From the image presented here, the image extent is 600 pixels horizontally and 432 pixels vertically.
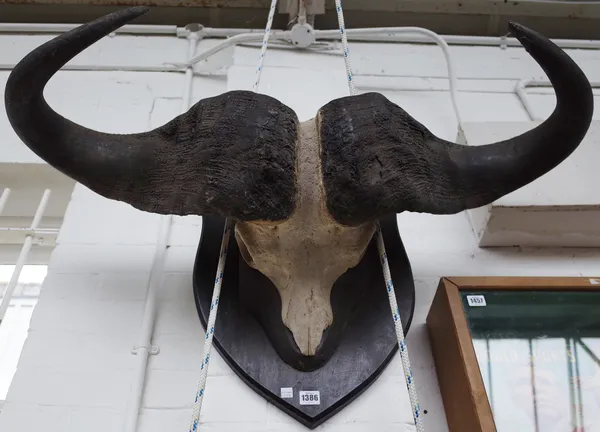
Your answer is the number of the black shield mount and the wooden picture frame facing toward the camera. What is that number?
2

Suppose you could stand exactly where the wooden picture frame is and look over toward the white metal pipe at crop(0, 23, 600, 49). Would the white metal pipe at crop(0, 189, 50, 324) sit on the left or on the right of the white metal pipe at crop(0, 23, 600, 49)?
left

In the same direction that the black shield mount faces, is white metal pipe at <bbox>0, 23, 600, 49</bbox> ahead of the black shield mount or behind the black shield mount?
behind

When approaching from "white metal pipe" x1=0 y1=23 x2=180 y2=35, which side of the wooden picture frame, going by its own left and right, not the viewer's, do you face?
right

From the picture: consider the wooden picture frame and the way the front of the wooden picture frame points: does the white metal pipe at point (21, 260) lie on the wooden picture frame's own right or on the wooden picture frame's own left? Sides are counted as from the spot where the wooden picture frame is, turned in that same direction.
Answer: on the wooden picture frame's own right

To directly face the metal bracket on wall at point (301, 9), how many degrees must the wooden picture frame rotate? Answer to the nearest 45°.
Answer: approximately 135° to its right

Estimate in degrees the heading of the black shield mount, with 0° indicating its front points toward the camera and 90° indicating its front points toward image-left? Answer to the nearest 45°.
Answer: approximately 0°

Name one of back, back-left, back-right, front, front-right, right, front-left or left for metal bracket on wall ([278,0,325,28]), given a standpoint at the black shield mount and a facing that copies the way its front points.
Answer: back

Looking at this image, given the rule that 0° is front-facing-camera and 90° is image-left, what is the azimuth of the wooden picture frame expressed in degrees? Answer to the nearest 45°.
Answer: approximately 0°
